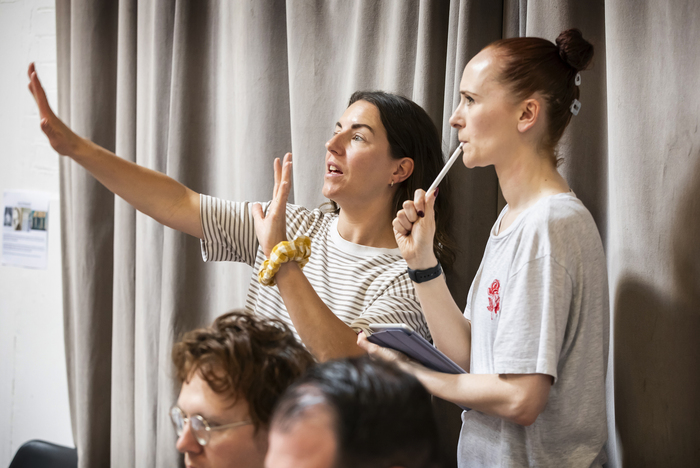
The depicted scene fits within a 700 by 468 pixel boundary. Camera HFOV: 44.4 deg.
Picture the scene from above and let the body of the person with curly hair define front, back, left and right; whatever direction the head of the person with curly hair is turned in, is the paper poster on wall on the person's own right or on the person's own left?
on the person's own right

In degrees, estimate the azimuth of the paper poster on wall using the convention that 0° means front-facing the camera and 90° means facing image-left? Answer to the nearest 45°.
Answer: approximately 0°

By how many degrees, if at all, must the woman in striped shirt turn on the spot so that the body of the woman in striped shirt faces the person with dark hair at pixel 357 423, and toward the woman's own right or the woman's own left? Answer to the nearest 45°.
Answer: approximately 45° to the woman's own left

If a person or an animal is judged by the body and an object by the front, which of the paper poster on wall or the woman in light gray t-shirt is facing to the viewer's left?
the woman in light gray t-shirt

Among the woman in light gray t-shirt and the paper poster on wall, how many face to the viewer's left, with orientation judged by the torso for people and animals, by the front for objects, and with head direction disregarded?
1

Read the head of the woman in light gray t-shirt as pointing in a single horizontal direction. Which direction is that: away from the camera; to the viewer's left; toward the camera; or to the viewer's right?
to the viewer's left

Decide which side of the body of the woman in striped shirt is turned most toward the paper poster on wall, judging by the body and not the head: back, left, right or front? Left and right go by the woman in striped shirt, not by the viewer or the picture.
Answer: right

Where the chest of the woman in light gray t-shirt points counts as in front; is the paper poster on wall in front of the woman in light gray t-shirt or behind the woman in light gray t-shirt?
in front

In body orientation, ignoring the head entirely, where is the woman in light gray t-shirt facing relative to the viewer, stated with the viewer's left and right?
facing to the left of the viewer
